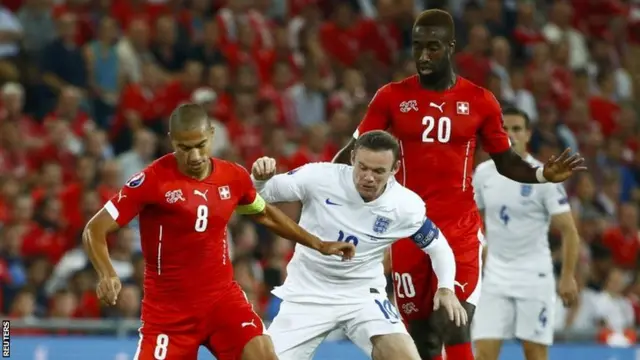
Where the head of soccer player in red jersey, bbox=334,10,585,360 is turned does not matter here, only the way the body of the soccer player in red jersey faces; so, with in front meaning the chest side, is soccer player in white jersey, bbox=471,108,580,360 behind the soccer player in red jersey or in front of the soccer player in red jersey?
behind

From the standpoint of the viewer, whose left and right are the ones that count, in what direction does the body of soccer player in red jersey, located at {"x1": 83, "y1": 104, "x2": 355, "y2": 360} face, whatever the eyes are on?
facing the viewer

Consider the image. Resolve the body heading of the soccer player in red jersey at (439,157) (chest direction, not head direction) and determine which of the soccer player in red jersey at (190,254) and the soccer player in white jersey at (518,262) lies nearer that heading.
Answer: the soccer player in red jersey

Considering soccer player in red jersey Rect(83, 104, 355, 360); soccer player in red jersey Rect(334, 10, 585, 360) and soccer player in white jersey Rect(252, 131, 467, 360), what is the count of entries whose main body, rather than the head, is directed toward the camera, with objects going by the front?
3

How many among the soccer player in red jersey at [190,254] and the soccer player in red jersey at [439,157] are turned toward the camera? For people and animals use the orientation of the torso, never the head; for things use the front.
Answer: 2

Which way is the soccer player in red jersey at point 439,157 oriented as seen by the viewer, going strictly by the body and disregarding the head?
toward the camera
